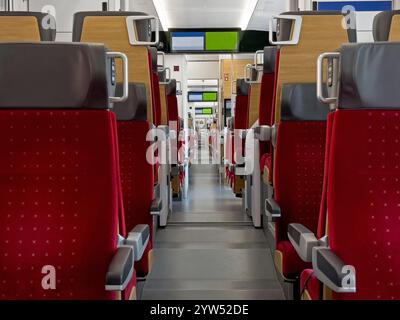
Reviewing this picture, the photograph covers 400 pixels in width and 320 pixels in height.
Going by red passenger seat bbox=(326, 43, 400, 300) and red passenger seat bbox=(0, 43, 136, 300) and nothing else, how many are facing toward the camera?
2

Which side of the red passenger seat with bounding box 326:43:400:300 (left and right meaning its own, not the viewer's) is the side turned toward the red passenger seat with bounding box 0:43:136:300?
right

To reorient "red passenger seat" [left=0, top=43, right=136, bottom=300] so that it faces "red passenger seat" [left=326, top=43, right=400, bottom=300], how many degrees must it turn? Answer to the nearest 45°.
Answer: approximately 90° to its left

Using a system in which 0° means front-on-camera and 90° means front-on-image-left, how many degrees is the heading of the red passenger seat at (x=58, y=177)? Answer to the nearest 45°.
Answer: approximately 0°
